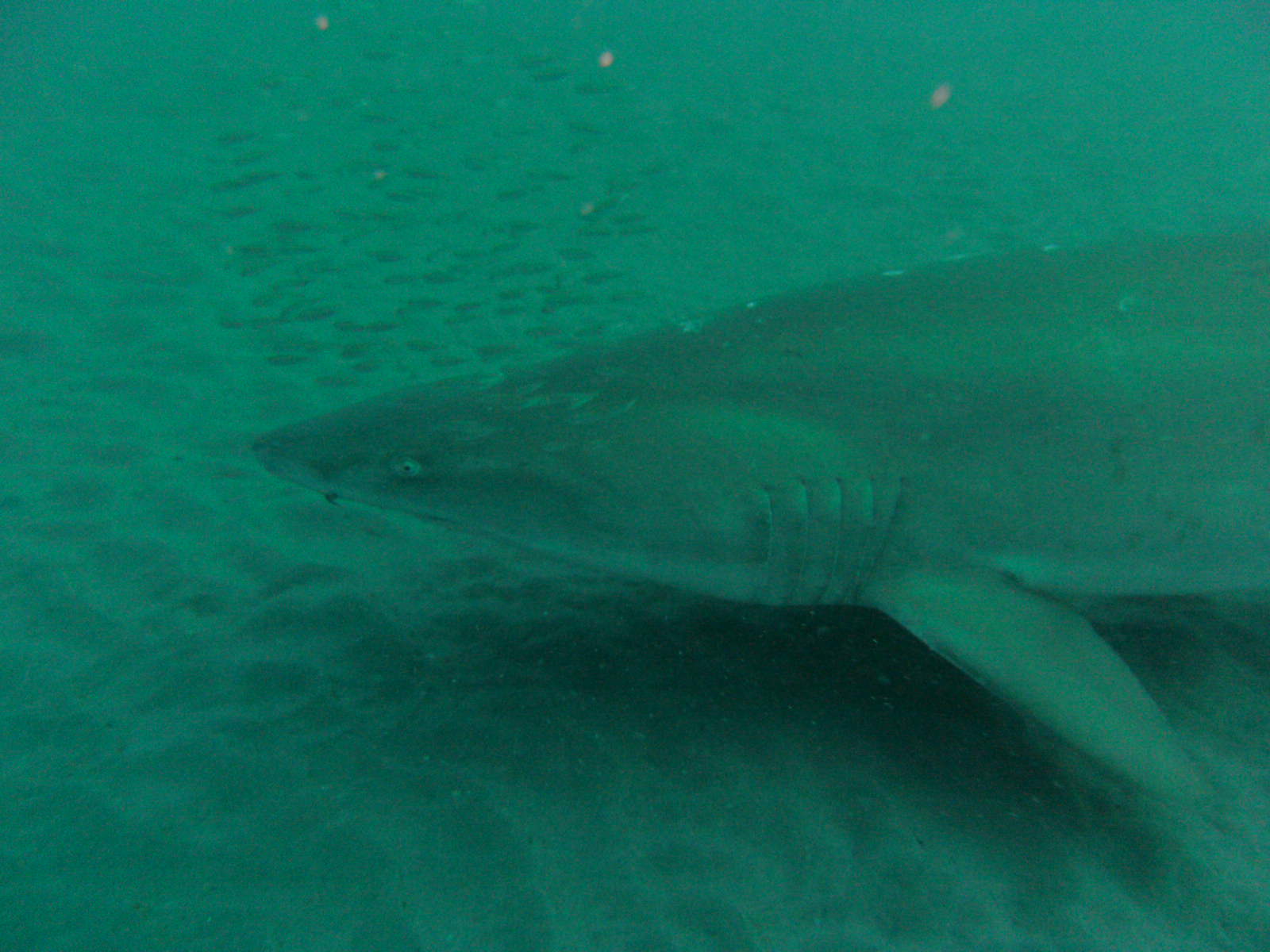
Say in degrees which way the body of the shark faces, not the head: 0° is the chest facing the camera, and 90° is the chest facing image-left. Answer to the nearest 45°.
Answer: approximately 90°
